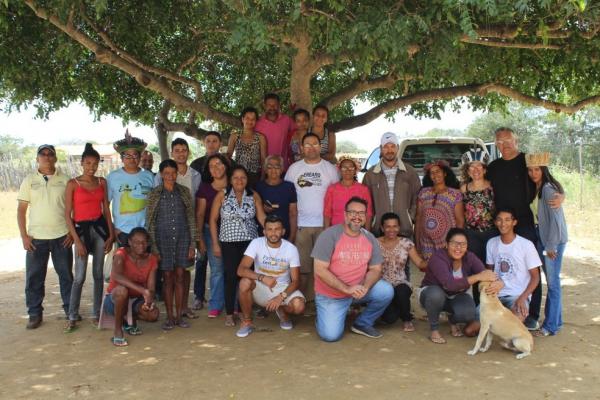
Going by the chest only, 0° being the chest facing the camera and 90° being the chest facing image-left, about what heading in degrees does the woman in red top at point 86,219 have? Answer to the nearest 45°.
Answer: approximately 0°

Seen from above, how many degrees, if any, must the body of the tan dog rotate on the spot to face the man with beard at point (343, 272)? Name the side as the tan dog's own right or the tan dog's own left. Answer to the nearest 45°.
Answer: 0° — it already faces them

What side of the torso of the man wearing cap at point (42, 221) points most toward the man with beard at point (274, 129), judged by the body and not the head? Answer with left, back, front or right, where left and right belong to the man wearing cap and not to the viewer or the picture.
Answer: left

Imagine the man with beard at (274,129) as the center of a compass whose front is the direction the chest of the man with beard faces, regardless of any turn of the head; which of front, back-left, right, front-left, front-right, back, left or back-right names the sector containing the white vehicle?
back-left
